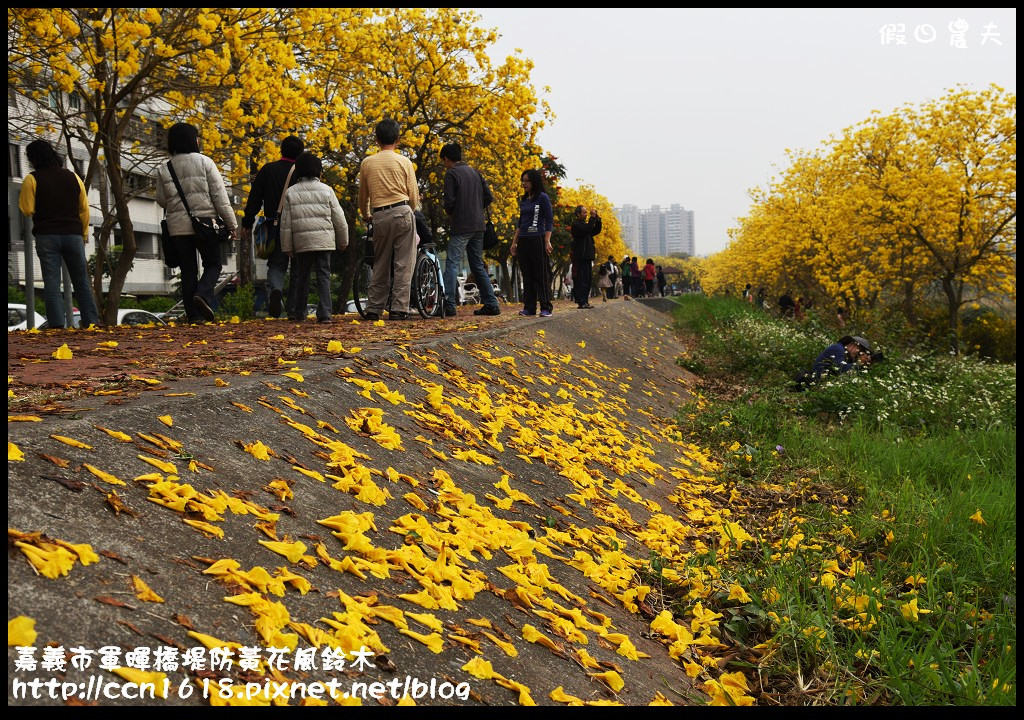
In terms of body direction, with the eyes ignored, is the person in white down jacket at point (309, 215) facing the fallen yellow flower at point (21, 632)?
no

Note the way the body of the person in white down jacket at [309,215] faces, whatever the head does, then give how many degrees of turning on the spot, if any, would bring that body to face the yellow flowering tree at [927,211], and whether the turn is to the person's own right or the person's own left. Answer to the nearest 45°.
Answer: approximately 45° to the person's own right

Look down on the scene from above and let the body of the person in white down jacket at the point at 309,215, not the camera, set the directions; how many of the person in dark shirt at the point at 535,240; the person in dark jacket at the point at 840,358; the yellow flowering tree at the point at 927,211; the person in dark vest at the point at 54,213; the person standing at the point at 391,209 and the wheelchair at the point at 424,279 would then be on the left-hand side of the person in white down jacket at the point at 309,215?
1

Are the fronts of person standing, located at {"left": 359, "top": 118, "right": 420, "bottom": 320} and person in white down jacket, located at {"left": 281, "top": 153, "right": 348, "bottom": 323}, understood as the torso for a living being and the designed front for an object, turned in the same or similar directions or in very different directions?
same or similar directions

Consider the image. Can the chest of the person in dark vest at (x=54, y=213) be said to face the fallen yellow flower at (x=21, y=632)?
no

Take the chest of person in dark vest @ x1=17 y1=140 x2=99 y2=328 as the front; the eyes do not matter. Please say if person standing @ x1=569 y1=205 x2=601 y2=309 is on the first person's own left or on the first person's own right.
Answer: on the first person's own right

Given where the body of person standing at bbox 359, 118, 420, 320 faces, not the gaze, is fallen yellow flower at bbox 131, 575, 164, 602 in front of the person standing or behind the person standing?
behind

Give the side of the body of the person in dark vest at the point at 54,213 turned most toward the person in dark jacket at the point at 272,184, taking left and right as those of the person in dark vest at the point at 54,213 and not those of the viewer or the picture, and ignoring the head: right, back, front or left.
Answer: right

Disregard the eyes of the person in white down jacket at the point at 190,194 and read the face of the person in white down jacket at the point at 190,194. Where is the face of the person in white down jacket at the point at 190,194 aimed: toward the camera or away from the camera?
away from the camera

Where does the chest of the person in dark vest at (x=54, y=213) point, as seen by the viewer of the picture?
away from the camera

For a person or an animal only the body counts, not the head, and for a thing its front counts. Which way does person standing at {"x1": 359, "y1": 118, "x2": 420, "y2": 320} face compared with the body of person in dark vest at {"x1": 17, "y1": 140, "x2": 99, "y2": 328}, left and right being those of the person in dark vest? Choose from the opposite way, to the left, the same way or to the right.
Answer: the same way

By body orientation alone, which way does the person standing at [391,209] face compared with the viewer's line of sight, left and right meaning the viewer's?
facing away from the viewer

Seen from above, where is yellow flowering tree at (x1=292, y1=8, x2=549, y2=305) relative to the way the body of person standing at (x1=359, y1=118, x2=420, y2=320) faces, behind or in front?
in front

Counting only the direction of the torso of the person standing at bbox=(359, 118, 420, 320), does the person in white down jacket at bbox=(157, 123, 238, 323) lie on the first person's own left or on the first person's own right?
on the first person's own left

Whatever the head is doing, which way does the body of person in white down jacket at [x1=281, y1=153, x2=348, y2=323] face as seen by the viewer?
away from the camera
